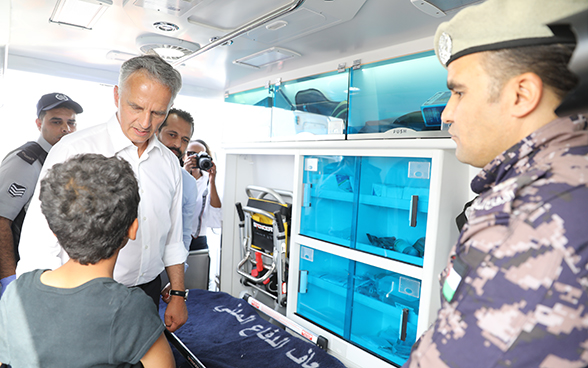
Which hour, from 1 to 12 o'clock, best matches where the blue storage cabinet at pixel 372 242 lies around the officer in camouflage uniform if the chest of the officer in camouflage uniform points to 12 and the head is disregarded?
The blue storage cabinet is roughly at 2 o'clock from the officer in camouflage uniform.

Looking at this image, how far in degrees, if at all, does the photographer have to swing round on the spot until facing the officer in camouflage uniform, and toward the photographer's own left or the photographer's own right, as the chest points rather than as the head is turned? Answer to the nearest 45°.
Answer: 0° — they already face them

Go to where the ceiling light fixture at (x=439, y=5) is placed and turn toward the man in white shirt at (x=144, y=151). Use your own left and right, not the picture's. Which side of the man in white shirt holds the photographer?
right

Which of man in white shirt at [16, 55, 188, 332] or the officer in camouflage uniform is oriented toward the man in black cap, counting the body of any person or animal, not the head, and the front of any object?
the officer in camouflage uniform

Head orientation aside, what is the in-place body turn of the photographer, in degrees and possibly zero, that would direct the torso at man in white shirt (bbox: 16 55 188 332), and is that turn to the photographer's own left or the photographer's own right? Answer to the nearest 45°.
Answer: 0° — they already face them

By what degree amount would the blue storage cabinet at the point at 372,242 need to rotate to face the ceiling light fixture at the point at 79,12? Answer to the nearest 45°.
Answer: approximately 45° to its right

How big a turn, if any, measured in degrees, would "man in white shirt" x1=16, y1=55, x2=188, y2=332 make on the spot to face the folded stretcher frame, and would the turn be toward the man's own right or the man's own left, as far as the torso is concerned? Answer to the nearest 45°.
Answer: approximately 90° to the man's own left

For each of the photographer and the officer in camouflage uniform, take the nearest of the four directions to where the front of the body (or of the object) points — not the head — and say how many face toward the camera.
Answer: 1
